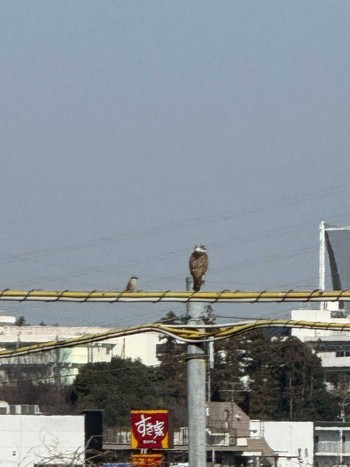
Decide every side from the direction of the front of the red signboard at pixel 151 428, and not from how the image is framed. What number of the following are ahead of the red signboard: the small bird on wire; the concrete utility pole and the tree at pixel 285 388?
2

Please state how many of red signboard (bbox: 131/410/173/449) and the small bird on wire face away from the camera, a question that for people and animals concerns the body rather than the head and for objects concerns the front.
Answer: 0

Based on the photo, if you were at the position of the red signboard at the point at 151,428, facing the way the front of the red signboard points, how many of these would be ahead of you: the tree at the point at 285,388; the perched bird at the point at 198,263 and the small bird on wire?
2

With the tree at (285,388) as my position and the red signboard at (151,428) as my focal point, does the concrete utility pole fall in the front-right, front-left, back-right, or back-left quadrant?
front-left

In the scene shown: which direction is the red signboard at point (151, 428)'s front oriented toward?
toward the camera
